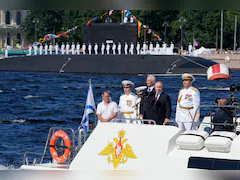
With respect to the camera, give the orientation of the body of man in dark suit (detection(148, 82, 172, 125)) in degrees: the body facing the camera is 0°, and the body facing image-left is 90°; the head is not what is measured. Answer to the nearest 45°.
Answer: approximately 45°

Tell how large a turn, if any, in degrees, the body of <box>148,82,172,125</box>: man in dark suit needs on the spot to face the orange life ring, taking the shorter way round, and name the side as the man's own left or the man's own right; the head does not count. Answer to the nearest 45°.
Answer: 0° — they already face it

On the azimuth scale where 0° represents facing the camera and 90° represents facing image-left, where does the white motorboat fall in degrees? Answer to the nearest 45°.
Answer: approximately 270°

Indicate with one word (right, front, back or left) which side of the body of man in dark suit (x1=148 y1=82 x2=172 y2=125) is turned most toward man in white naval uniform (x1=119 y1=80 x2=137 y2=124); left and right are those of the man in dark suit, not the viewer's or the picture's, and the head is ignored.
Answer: right

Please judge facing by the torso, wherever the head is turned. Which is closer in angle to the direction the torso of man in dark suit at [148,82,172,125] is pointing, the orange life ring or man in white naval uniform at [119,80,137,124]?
the orange life ring
